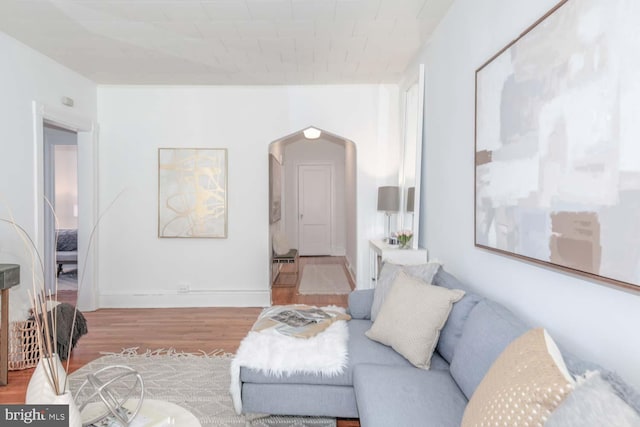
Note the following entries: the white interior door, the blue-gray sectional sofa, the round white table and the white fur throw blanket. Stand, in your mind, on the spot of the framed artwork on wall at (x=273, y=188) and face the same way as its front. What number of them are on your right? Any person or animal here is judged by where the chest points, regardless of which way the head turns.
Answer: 3

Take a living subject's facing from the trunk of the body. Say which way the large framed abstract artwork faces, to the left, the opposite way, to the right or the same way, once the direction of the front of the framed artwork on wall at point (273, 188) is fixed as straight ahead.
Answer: the opposite way

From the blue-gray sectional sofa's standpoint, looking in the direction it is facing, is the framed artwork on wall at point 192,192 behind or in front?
in front

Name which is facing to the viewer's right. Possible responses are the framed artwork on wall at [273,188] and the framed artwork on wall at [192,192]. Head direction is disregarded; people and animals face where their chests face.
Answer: the framed artwork on wall at [273,188]

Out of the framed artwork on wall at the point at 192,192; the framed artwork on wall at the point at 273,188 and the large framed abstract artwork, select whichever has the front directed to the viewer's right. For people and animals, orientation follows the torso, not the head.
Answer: the framed artwork on wall at the point at 273,188

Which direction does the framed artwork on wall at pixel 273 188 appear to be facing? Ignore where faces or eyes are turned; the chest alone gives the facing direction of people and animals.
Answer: to the viewer's right

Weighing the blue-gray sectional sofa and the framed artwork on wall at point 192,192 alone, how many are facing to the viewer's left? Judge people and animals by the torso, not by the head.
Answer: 1

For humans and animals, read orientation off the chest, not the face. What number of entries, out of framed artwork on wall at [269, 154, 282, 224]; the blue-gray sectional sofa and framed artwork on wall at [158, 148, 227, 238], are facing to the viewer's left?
1

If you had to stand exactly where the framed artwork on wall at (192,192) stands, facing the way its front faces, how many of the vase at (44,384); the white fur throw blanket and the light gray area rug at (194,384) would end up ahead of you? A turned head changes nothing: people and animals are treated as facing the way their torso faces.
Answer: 3

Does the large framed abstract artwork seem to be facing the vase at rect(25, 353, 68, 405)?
yes

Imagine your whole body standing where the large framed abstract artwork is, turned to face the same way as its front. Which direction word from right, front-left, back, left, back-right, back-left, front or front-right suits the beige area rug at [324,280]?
right

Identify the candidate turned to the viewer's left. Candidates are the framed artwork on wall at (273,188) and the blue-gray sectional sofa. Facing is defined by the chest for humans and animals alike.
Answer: the blue-gray sectional sofa

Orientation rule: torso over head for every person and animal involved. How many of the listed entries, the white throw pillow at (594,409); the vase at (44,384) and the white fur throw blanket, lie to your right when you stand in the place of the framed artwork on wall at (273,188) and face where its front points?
3

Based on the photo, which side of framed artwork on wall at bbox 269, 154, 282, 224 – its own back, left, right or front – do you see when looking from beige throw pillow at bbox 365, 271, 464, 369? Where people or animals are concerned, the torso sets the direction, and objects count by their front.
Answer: right

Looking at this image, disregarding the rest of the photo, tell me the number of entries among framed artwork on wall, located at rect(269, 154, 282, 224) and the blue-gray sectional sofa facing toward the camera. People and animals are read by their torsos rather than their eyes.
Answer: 0

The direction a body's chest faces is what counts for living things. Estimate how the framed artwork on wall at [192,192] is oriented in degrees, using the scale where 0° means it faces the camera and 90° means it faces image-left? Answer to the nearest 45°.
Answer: approximately 0°
